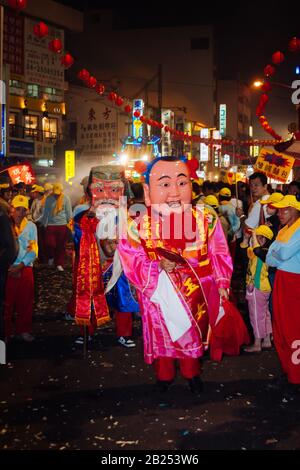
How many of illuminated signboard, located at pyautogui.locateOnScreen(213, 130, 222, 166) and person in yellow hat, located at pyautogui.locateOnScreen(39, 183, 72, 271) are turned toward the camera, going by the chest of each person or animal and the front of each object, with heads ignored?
2

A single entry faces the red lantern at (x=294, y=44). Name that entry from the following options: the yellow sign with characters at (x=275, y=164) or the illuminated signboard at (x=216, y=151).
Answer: the illuminated signboard

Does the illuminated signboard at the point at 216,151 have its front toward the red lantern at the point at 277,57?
yes

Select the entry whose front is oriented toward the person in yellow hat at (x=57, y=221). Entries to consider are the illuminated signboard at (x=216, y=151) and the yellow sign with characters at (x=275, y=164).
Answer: the illuminated signboard

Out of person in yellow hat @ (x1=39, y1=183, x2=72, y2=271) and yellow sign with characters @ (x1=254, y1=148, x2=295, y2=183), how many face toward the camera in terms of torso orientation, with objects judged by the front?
2

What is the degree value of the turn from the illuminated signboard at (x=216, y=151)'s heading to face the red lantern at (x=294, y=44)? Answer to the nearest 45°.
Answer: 0° — it already faces it

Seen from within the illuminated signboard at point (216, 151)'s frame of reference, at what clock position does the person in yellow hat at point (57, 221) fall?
The person in yellow hat is roughly at 12 o'clock from the illuminated signboard.

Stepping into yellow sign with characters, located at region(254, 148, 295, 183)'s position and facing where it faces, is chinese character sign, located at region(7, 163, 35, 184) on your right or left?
on your right

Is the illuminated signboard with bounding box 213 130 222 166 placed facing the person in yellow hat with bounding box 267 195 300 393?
yes

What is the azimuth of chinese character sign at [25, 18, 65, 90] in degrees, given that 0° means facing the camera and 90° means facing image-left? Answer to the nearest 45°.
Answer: approximately 315°
